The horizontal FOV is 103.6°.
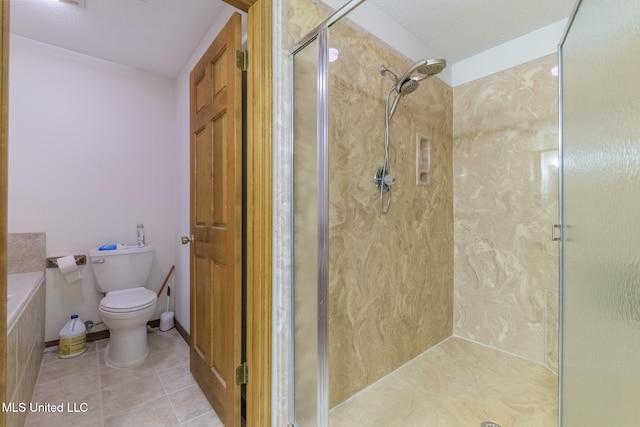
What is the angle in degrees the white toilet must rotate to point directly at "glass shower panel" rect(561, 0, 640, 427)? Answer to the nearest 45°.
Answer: approximately 45° to its left

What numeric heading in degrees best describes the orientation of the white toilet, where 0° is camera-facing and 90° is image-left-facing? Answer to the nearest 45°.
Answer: approximately 0°

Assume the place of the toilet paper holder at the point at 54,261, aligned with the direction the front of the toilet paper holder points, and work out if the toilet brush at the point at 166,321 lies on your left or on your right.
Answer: on your left

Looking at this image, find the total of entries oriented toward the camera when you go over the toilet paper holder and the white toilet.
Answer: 2

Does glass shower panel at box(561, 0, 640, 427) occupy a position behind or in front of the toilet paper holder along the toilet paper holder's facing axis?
in front

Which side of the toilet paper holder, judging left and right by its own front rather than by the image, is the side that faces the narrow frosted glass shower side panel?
front

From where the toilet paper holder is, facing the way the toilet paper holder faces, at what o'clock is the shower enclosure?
The shower enclosure is roughly at 11 o'clock from the toilet paper holder.

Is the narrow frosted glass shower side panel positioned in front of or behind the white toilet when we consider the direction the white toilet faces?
in front

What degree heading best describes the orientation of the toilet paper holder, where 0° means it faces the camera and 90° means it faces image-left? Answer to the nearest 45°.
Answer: approximately 0°
